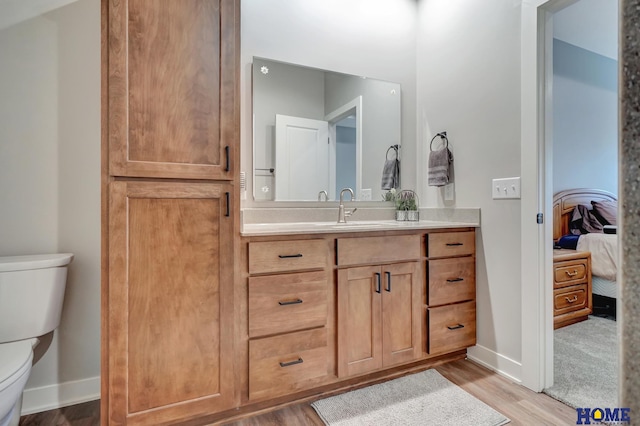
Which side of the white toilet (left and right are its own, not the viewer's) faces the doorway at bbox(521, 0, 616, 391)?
left

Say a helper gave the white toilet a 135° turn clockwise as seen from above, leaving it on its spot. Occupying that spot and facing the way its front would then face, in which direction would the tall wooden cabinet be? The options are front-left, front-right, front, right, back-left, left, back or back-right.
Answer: back-right

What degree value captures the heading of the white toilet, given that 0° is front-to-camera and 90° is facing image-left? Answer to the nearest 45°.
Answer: approximately 45°

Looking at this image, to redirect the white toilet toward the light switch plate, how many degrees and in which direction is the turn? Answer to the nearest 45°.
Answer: approximately 90° to its left

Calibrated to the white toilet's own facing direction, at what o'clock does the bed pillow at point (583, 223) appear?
The bed pillow is roughly at 8 o'clock from the white toilet.

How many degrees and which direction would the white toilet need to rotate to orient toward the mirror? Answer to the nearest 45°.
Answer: approximately 135° to its left

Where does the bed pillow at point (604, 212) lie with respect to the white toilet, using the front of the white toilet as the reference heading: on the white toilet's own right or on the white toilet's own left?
on the white toilet's own left

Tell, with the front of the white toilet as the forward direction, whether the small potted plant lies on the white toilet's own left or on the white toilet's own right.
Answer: on the white toilet's own left

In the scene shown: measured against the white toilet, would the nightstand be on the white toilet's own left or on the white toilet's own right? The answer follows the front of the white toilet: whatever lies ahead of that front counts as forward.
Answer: on the white toilet's own left

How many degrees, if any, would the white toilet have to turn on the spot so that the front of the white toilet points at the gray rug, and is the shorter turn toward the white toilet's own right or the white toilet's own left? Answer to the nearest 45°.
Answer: approximately 90° to the white toilet's own left
